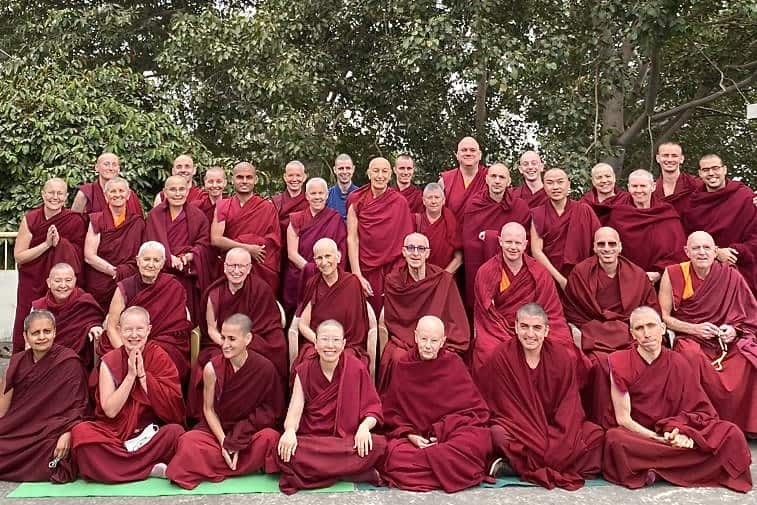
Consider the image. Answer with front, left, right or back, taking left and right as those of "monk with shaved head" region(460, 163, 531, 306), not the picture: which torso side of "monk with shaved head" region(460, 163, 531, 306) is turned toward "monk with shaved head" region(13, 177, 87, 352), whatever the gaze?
right

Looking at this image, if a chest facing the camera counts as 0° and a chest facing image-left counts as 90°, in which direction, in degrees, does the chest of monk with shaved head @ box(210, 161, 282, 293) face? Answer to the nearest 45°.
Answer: approximately 0°

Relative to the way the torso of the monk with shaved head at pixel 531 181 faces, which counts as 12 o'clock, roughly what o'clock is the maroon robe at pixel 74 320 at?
The maroon robe is roughly at 2 o'clock from the monk with shaved head.

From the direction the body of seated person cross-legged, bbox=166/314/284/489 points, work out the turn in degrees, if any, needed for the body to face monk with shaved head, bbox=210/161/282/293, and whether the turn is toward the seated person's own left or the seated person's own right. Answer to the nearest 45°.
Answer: approximately 135° to the seated person's own right

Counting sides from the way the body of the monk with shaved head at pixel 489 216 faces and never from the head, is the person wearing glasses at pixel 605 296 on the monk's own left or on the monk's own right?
on the monk's own left

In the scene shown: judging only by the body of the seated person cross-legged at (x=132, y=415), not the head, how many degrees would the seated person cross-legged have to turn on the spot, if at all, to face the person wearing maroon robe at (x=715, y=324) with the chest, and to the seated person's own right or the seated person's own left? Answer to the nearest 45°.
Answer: approximately 90° to the seated person's own left

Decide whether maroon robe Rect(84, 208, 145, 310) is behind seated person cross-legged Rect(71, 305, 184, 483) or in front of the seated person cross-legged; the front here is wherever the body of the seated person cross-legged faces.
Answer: behind

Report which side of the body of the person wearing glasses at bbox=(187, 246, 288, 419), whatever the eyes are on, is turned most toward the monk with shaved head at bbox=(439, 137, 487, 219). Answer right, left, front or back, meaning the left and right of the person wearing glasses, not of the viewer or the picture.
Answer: left

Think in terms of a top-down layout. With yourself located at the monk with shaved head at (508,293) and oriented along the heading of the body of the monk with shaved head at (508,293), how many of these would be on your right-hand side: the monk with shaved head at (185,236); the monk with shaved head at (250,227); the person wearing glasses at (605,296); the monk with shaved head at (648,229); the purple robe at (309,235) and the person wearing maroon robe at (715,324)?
3

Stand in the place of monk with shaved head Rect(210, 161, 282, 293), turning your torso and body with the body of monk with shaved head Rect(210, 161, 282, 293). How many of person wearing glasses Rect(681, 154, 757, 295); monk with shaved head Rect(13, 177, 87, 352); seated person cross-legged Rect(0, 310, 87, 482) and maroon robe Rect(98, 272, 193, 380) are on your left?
1

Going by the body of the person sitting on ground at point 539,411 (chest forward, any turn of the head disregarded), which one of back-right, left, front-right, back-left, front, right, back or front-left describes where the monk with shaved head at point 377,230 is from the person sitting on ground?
back-right
